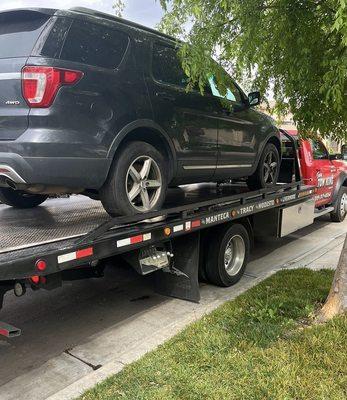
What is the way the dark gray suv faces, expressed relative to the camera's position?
facing away from the viewer and to the right of the viewer

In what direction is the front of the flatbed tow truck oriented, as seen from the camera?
facing away from the viewer and to the right of the viewer
